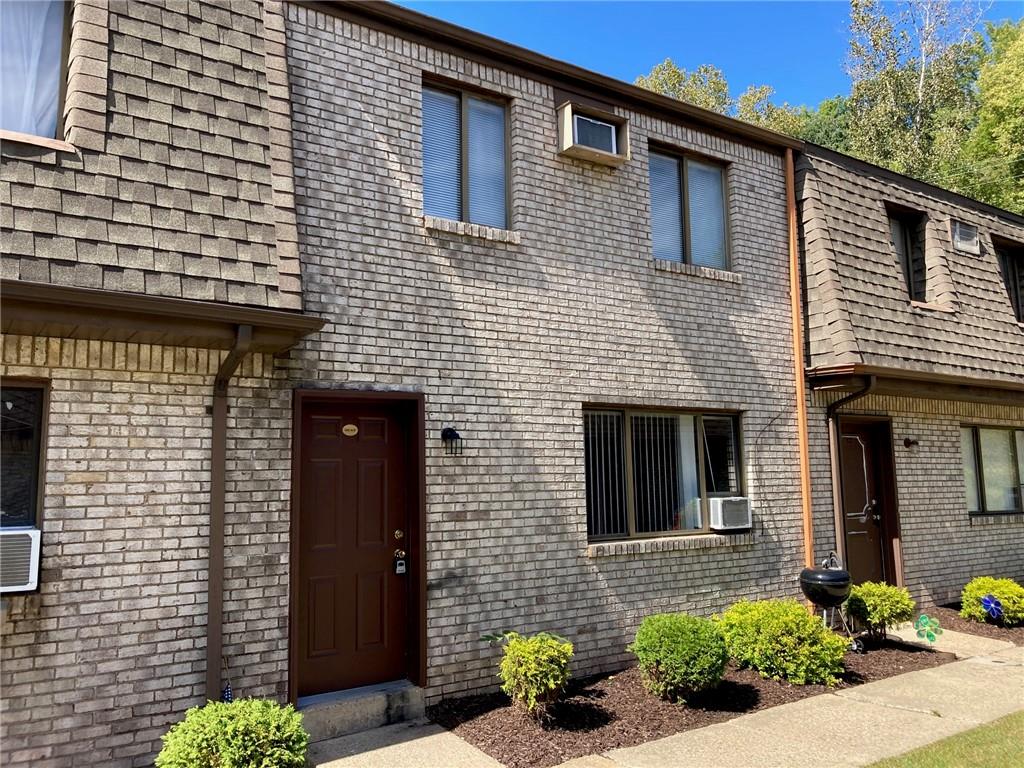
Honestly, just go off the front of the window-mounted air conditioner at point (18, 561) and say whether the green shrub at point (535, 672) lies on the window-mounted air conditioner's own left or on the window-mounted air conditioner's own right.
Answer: on the window-mounted air conditioner's own left

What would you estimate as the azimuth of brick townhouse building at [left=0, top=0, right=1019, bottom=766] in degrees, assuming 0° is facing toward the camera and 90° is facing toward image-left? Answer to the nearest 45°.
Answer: approximately 315°

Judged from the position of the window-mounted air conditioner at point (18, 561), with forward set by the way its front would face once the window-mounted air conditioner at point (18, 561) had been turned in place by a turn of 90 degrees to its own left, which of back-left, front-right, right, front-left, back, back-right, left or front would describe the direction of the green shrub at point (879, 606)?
front

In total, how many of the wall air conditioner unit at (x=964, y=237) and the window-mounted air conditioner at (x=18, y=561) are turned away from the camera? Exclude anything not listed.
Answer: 0

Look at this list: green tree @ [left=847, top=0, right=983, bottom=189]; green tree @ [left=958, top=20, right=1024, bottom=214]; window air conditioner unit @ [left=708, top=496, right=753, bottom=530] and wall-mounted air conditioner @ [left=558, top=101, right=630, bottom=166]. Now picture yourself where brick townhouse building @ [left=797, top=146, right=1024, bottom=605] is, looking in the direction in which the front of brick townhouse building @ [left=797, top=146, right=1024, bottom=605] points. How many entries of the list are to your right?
2

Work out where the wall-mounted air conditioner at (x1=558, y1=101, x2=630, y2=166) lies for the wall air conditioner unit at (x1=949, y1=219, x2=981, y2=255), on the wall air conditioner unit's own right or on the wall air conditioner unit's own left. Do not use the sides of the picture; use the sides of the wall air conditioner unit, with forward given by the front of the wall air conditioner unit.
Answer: on the wall air conditioner unit's own right

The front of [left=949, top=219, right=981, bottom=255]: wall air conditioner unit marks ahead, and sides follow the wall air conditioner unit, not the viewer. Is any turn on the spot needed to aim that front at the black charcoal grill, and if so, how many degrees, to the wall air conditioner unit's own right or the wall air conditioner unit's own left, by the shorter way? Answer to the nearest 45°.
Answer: approximately 45° to the wall air conditioner unit's own right

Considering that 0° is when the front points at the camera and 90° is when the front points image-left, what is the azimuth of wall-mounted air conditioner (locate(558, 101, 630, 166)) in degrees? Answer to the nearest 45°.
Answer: approximately 315°

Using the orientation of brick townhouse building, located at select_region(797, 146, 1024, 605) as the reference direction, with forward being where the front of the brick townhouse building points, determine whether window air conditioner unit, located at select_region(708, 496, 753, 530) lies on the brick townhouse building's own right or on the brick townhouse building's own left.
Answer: on the brick townhouse building's own right

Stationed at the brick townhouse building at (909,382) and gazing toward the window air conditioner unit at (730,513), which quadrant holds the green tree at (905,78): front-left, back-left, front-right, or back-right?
back-right

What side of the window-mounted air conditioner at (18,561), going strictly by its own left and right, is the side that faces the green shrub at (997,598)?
left
